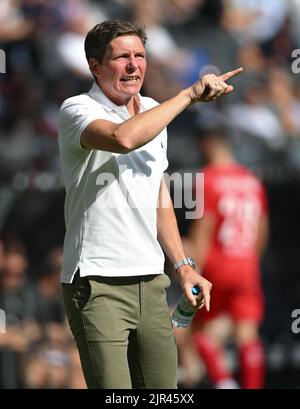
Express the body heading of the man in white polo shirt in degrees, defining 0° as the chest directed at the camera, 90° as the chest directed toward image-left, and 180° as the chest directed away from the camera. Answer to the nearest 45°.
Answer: approximately 315°

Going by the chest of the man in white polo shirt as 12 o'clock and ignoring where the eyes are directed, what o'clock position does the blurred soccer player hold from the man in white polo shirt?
The blurred soccer player is roughly at 8 o'clock from the man in white polo shirt.

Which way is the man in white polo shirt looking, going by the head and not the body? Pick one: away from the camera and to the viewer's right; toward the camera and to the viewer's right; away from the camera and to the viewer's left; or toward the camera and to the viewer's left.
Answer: toward the camera and to the viewer's right
